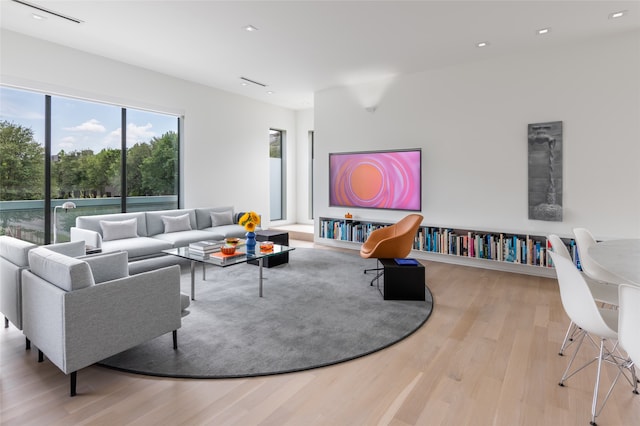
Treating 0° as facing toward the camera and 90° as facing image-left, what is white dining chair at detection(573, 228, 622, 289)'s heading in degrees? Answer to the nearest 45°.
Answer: approximately 315°

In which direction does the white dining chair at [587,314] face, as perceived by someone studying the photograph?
facing away from the viewer and to the right of the viewer

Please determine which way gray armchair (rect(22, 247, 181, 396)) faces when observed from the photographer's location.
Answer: facing away from the viewer and to the right of the viewer

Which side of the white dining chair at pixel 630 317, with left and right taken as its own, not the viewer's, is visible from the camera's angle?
back

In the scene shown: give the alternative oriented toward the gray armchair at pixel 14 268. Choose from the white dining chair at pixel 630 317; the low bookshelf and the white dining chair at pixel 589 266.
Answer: the low bookshelf

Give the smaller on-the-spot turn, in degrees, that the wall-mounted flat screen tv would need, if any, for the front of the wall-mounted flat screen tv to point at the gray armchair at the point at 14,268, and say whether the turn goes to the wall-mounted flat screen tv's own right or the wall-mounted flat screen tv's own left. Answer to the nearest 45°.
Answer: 0° — it already faces it

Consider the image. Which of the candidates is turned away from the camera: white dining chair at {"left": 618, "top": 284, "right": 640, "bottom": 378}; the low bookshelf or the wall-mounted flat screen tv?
the white dining chair

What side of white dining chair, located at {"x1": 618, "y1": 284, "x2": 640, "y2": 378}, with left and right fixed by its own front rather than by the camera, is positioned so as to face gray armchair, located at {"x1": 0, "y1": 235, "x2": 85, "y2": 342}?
left

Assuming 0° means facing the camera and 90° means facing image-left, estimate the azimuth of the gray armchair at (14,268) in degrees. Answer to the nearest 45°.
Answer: approximately 225°
